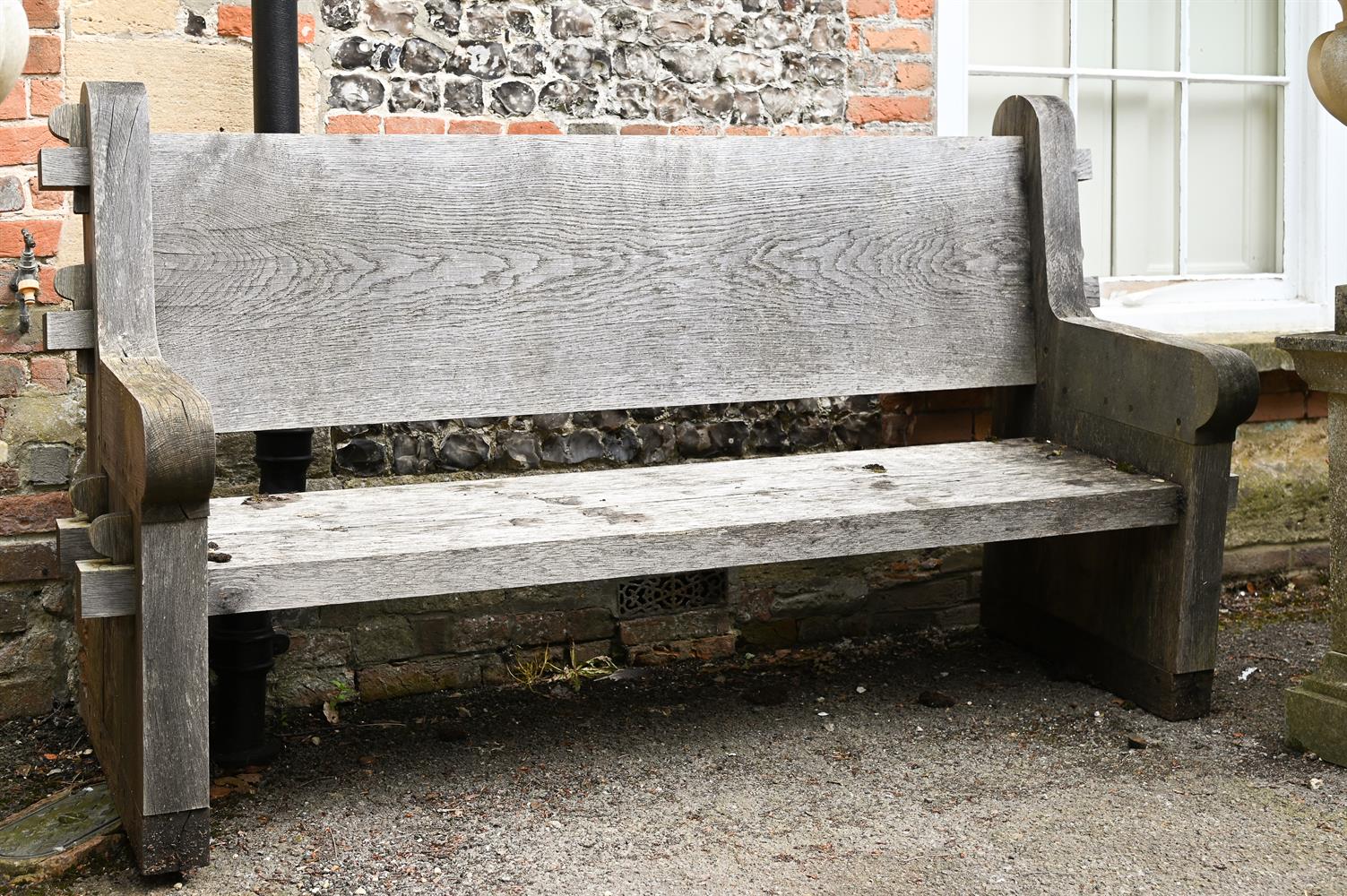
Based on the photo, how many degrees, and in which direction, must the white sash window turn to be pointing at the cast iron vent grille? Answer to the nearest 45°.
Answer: approximately 45° to its right

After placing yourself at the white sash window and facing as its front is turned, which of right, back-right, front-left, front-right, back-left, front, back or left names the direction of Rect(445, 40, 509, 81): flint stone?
front-right

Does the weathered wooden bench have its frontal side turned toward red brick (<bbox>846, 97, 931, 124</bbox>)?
no

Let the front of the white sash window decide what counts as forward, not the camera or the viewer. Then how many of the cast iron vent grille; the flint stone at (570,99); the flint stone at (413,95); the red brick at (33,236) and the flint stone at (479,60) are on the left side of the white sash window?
0

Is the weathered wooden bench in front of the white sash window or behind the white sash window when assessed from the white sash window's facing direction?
in front

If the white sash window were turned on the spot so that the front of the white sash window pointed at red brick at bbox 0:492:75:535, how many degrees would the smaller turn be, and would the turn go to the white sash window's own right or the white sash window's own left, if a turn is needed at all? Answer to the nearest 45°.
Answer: approximately 45° to the white sash window's own right

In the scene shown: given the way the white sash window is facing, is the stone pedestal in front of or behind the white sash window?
in front

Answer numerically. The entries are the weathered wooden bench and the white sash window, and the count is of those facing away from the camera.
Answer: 0

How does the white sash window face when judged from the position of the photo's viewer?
facing the viewer

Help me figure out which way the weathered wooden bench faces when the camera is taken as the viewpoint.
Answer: facing the viewer and to the right of the viewer

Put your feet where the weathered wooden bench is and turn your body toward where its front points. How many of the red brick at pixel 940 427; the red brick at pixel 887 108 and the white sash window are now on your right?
0
